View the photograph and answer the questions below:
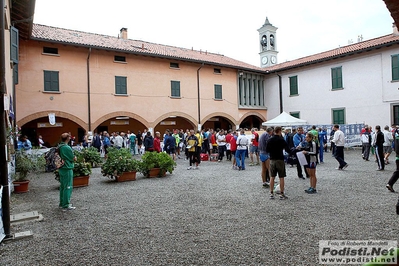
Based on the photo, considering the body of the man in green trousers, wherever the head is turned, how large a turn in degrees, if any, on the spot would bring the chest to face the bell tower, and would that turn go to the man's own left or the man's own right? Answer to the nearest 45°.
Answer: approximately 45° to the man's own left

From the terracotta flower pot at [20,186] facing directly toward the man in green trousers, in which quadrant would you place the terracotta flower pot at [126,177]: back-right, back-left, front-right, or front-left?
front-left

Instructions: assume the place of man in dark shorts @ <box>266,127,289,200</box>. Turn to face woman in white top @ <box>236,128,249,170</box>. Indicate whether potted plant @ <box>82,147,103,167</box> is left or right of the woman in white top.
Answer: left

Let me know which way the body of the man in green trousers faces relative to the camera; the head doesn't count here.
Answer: to the viewer's right

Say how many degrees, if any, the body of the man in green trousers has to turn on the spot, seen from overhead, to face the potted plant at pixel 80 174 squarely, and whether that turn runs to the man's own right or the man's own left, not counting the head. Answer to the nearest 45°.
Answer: approximately 90° to the man's own left

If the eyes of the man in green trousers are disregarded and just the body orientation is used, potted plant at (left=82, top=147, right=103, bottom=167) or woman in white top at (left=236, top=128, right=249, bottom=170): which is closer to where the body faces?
the woman in white top

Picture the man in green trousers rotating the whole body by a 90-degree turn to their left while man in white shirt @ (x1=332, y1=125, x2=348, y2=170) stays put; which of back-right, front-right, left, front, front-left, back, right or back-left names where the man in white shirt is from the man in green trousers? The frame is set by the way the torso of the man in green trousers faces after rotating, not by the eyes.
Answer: right

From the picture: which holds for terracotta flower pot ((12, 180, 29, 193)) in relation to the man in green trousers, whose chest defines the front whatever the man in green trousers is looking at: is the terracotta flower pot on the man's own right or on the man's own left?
on the man's own left

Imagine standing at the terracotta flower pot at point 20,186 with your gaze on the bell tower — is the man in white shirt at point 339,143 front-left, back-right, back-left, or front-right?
front-right
